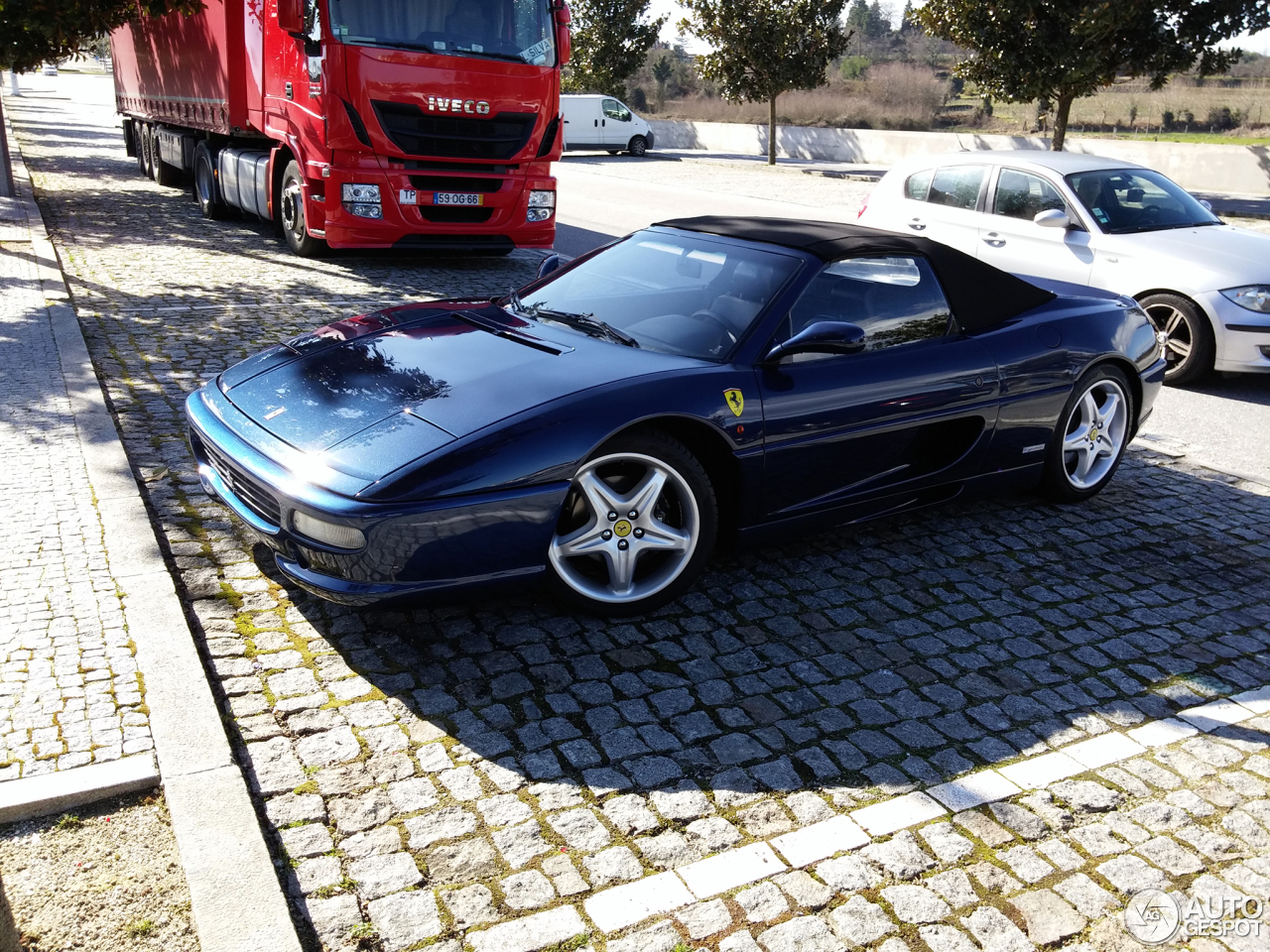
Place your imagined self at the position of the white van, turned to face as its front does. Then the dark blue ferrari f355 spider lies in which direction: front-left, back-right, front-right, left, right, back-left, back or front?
right

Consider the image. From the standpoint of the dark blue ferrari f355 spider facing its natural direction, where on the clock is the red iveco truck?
The red iveco truck is roughly at 4 o'clock from the dark blue ferrari f355 spider.

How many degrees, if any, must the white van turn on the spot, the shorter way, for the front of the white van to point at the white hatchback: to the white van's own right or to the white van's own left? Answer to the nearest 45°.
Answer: approximately 90° to the white van's own right

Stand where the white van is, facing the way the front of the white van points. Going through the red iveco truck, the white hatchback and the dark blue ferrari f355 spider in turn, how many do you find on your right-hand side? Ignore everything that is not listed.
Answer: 3

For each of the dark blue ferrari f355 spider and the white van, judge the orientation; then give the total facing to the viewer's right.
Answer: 1

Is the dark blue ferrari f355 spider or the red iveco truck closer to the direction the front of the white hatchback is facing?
the dark blue ferrari f355 spider

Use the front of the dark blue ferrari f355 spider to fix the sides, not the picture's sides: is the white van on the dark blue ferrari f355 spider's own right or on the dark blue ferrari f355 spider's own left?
on the dark blue ferrari f355 spider's own right

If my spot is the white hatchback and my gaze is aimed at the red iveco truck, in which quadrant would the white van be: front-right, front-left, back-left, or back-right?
front-right

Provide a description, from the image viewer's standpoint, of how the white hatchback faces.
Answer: facing the viewer and to the right of the viewer

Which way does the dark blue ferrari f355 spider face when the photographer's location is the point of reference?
facing the viewer and to the left of the viewer

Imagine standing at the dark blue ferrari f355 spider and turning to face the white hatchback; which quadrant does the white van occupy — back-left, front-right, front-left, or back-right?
front-left

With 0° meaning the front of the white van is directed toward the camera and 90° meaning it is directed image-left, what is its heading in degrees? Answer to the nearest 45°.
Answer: approximately 270°

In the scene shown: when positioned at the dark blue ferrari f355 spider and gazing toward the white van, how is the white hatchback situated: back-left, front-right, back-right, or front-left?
front-right
